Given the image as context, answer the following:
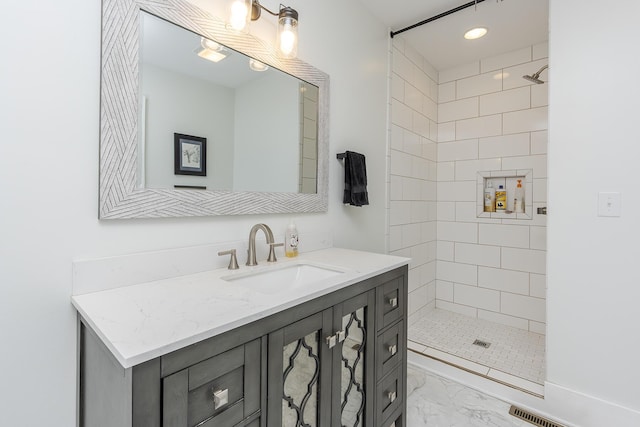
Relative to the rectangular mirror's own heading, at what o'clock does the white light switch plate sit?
The white light switch plate is roughly at 11 o'clock from the rectangular mirror.

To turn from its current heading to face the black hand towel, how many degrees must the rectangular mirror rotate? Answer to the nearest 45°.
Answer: approximately 90° to its left

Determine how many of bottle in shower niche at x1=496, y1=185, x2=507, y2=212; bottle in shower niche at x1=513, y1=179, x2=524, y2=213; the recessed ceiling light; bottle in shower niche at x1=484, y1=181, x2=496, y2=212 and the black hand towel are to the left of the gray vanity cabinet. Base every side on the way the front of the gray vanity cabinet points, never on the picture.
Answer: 5

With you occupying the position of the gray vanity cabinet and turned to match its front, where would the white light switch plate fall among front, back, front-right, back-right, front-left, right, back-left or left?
front-left

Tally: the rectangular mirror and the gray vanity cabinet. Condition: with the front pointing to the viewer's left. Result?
0

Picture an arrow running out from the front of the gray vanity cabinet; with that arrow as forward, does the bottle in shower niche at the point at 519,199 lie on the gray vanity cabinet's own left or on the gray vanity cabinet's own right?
on the gray vanity cabinet's own left

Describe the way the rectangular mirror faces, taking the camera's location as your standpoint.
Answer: facing the viewer and to the right of the viewer

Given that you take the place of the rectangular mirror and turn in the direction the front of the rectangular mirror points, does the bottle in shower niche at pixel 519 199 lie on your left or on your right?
on your left

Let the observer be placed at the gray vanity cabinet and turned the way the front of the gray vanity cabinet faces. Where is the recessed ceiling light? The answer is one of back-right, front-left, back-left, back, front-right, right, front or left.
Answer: left

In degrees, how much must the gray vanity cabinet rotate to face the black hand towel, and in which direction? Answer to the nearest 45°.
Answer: approximately 90° to its left

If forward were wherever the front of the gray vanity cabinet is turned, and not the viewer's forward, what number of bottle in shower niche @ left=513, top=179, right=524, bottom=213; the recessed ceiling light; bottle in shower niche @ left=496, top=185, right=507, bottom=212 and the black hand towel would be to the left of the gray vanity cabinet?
4

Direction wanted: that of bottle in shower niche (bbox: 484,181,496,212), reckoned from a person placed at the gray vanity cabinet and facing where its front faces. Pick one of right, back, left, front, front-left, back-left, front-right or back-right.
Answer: left

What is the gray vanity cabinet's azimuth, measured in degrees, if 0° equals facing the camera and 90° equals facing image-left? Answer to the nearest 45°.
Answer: approximately 315°
